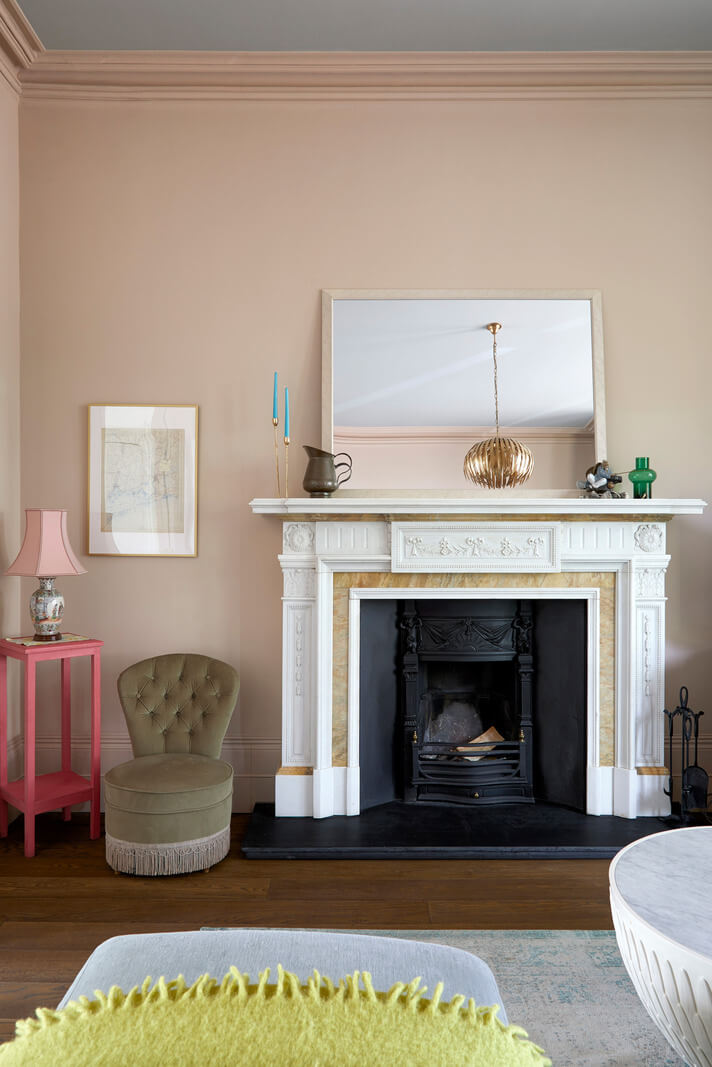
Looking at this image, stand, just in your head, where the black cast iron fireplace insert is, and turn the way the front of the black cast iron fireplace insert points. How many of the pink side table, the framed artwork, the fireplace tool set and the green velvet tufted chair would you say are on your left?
1

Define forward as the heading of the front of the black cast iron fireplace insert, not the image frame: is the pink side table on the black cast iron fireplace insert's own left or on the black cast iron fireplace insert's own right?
on the black cast iron fireplace insert's own right

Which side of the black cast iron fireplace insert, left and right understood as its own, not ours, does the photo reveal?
front

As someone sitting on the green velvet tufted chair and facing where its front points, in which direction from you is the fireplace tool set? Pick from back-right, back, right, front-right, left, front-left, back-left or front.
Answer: left

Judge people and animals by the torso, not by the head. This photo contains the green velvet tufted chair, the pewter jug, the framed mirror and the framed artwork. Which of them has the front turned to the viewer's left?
the pewter jug

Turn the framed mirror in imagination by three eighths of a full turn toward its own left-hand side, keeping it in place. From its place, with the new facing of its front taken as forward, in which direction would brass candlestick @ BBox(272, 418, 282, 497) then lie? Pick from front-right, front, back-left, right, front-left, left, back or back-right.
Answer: back-left

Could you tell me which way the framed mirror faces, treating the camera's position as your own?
facing the viewer

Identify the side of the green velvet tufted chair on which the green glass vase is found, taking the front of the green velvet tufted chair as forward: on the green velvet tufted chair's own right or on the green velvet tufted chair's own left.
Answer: on the green velvet tufted chair's own left

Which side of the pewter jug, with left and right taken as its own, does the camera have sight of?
left

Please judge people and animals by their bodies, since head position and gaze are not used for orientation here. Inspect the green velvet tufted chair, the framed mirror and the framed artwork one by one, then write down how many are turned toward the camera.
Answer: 3

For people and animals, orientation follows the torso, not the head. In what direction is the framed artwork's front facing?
toward the camera
